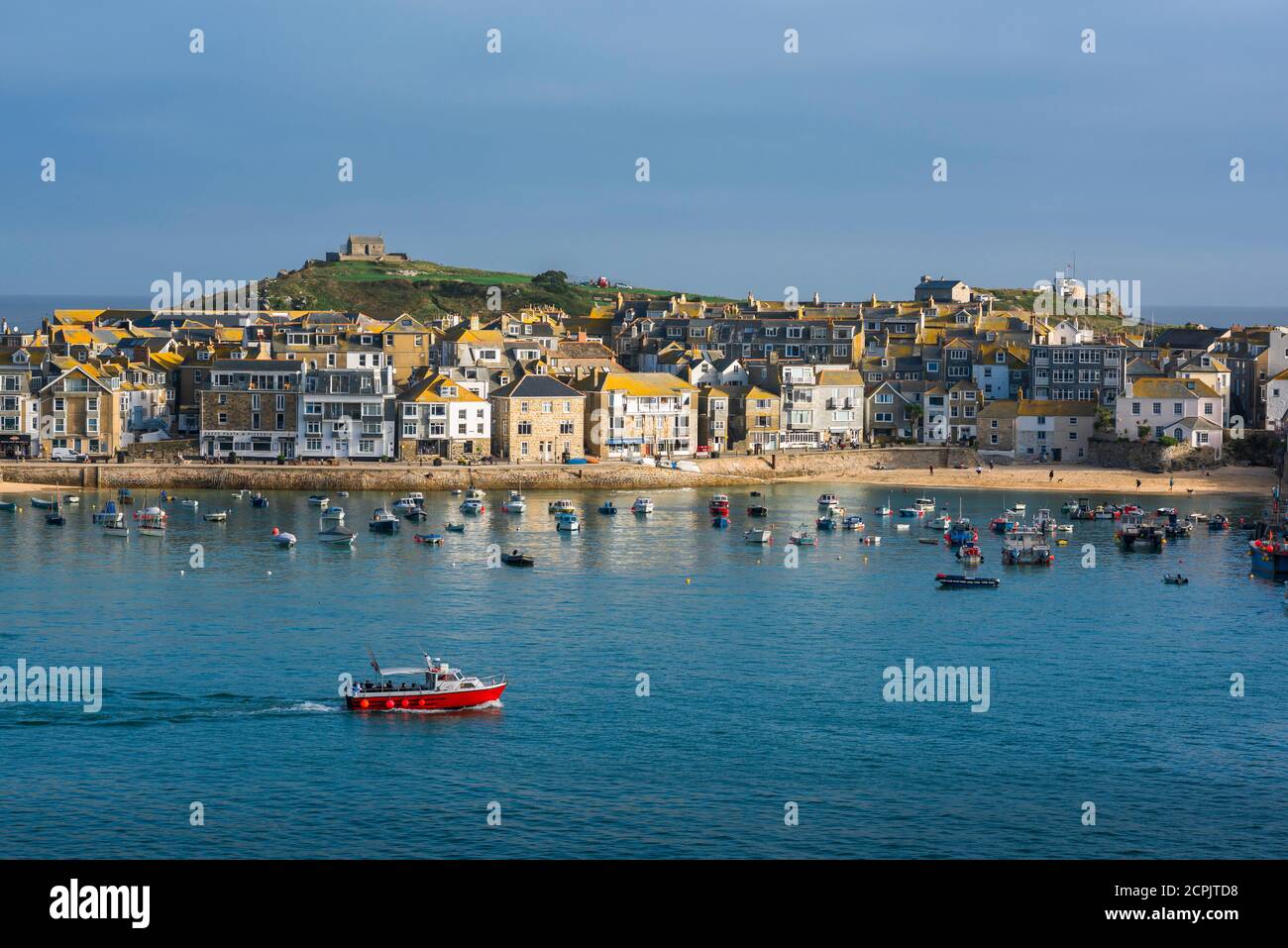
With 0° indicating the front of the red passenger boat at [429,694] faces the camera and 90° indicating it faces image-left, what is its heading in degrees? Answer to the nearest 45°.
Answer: approximately 270°
